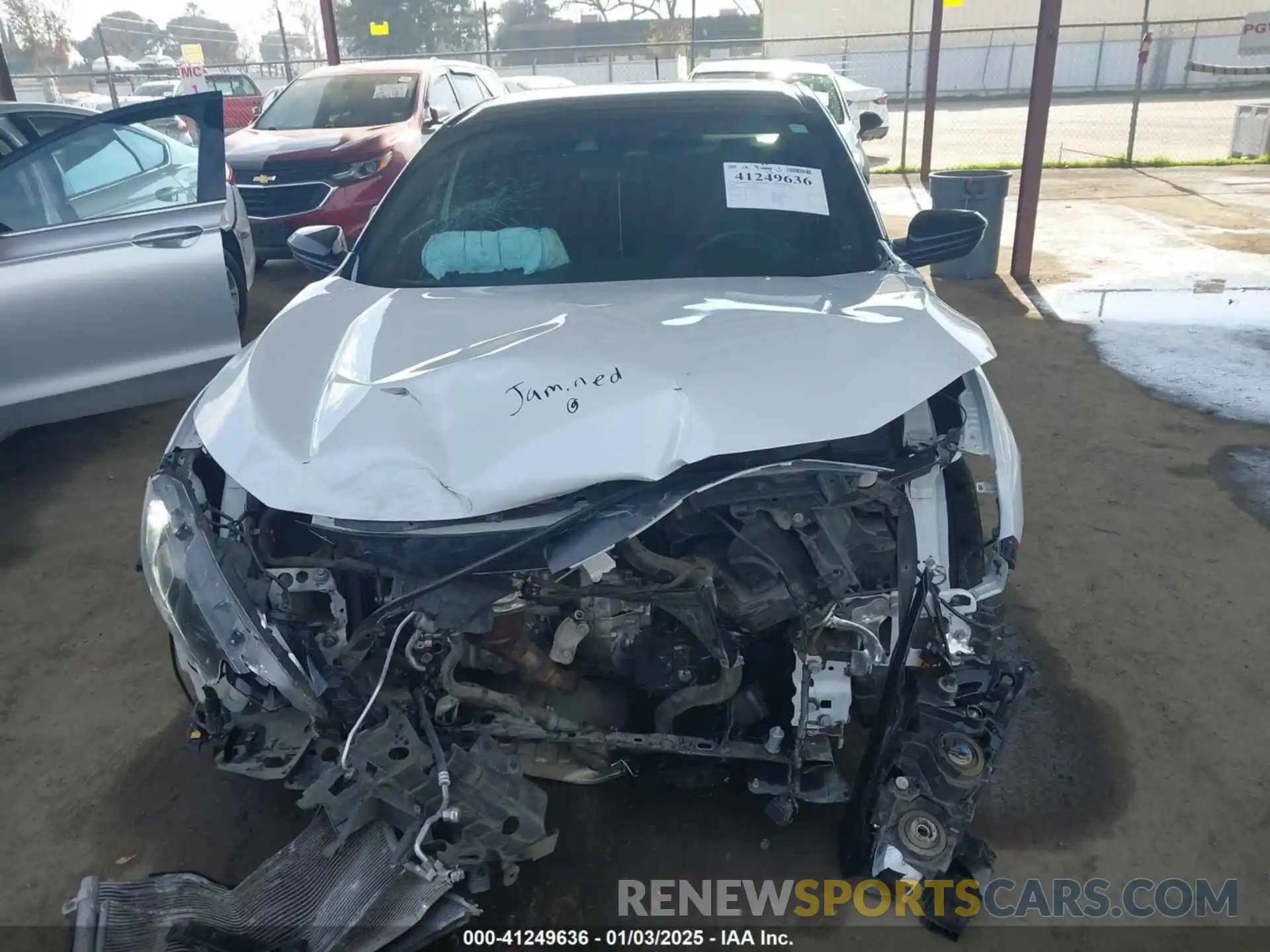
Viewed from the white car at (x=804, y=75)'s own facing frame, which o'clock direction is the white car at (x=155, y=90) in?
the white car at (x=155, y=90) is roughly at 4 o'clock from the white car at (x=804, y=75).

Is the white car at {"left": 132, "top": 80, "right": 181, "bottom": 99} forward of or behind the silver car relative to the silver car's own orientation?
behind

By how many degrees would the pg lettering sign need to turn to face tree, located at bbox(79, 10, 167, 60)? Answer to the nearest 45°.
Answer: approximately 90° to its right

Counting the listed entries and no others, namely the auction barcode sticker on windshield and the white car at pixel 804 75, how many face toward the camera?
2

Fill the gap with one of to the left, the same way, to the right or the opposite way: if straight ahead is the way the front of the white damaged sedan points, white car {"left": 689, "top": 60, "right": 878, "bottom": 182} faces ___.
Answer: the same way

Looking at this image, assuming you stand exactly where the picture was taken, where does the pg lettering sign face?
facing the viewer

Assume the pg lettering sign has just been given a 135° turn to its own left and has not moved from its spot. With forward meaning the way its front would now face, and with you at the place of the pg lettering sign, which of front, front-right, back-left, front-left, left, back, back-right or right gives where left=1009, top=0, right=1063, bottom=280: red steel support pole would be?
back-right

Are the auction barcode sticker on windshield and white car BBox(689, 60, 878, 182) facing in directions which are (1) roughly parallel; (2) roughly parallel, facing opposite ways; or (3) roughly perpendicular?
roughly parallel

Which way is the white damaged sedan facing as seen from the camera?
toward the camera

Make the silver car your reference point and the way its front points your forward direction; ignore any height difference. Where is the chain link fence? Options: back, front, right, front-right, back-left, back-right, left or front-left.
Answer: back

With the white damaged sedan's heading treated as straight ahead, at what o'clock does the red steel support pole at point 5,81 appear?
The red steel support pole is roughly at 5 o'clock from the white damaged sedan.

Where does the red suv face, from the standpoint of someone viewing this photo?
facing the viewer and to the left of the viewer

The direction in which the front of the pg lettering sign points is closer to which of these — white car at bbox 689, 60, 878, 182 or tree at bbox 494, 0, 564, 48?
the white car

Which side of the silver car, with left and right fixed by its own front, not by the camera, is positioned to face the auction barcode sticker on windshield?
left

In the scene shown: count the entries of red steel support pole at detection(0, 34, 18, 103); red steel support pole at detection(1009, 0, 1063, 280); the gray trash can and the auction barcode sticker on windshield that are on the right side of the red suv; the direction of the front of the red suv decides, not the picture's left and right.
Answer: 1

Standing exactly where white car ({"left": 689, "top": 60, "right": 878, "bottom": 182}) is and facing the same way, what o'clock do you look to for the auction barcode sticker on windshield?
The auction barcode sticker on windshield is roughly at 12 o'clock from the white car.
